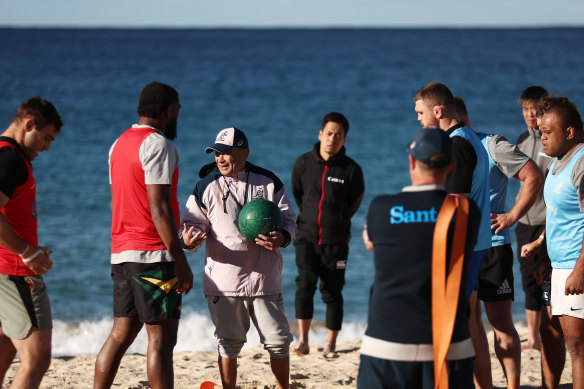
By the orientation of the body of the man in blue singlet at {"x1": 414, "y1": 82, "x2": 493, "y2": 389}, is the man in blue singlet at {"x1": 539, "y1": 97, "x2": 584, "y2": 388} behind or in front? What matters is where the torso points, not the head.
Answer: behind

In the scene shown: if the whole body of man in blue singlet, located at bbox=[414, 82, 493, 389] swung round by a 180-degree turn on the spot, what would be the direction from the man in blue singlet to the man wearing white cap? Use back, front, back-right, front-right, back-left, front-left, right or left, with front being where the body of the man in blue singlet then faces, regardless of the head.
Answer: back

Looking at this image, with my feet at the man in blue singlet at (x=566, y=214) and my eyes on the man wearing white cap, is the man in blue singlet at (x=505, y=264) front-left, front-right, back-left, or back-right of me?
front-right

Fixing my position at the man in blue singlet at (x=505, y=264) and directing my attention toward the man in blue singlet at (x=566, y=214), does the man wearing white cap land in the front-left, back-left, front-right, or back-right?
back-right

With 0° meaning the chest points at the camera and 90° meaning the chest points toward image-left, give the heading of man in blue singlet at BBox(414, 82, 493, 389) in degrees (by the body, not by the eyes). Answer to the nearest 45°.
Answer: approximately 90°

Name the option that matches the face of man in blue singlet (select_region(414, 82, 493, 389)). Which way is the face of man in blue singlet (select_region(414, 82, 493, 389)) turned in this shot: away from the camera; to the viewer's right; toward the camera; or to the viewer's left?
to the viewer's left
